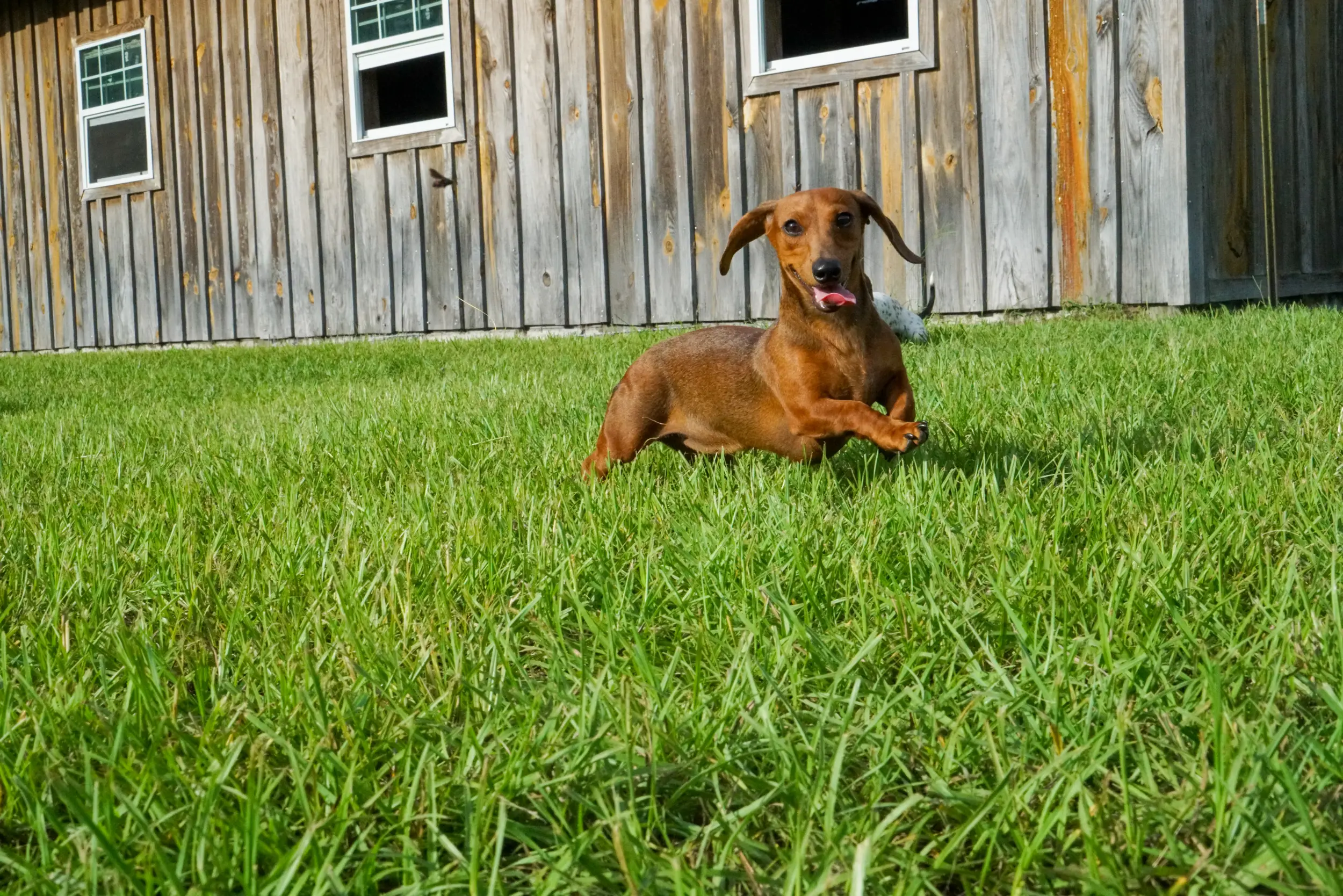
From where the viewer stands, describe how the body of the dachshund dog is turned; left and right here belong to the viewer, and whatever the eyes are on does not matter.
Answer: facing the viewer and to the right of the viewer

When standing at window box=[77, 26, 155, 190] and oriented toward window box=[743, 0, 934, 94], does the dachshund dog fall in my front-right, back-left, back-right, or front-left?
front-right

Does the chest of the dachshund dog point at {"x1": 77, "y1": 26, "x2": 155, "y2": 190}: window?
no

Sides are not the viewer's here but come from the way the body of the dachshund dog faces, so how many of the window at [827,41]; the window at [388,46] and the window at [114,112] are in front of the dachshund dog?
0

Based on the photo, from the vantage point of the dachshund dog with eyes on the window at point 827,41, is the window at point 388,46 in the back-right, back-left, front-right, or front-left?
front-left

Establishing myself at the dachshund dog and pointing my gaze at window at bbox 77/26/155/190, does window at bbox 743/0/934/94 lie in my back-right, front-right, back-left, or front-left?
front-right

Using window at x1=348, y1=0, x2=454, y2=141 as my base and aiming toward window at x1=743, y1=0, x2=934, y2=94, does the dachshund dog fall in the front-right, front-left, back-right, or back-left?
front-right

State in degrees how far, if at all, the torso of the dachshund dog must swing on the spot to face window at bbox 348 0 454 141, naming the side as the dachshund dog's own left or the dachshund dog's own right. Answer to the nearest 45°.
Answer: approximately 135° to the dachshund dog's own left

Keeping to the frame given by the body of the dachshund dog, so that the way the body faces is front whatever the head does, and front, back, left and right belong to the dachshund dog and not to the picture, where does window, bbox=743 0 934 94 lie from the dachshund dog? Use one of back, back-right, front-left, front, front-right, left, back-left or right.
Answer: back-left
